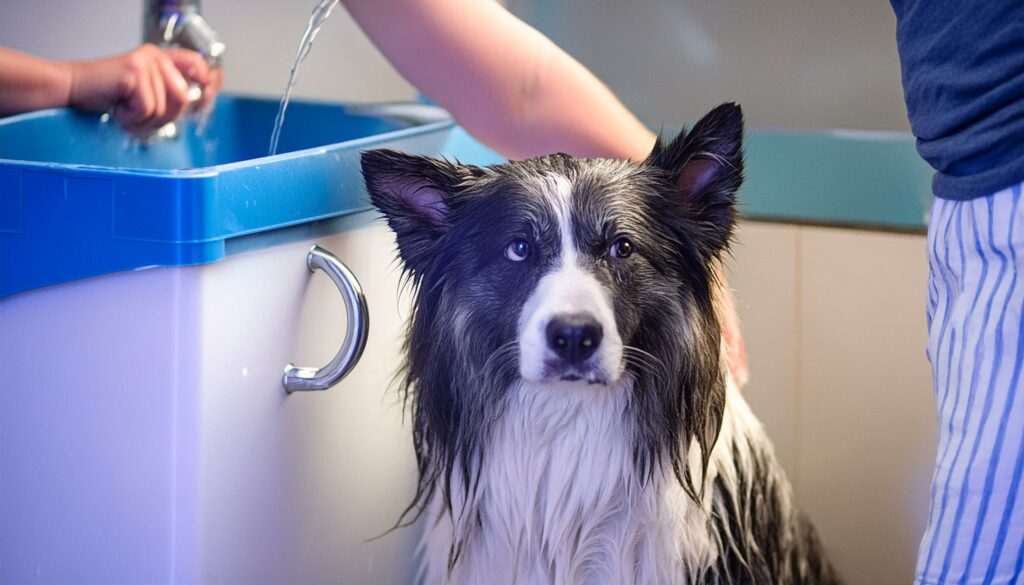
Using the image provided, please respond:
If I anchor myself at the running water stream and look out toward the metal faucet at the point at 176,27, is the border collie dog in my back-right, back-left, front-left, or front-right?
back-left

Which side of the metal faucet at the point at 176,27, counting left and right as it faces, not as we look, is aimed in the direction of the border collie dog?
front

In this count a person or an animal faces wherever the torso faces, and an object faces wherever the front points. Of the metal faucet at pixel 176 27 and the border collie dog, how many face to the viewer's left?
0

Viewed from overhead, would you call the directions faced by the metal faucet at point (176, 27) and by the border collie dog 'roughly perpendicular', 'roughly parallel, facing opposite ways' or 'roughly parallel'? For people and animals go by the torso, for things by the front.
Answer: roughly perpendicular

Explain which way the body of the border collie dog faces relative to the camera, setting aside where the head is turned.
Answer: toward the camera

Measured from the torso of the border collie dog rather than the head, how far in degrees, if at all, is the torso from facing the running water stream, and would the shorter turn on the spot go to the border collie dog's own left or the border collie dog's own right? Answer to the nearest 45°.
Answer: approximately 135° to the border collie dog's own right

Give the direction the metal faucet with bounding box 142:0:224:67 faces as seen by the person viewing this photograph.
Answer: facing the viewer and to the right of the viewer
